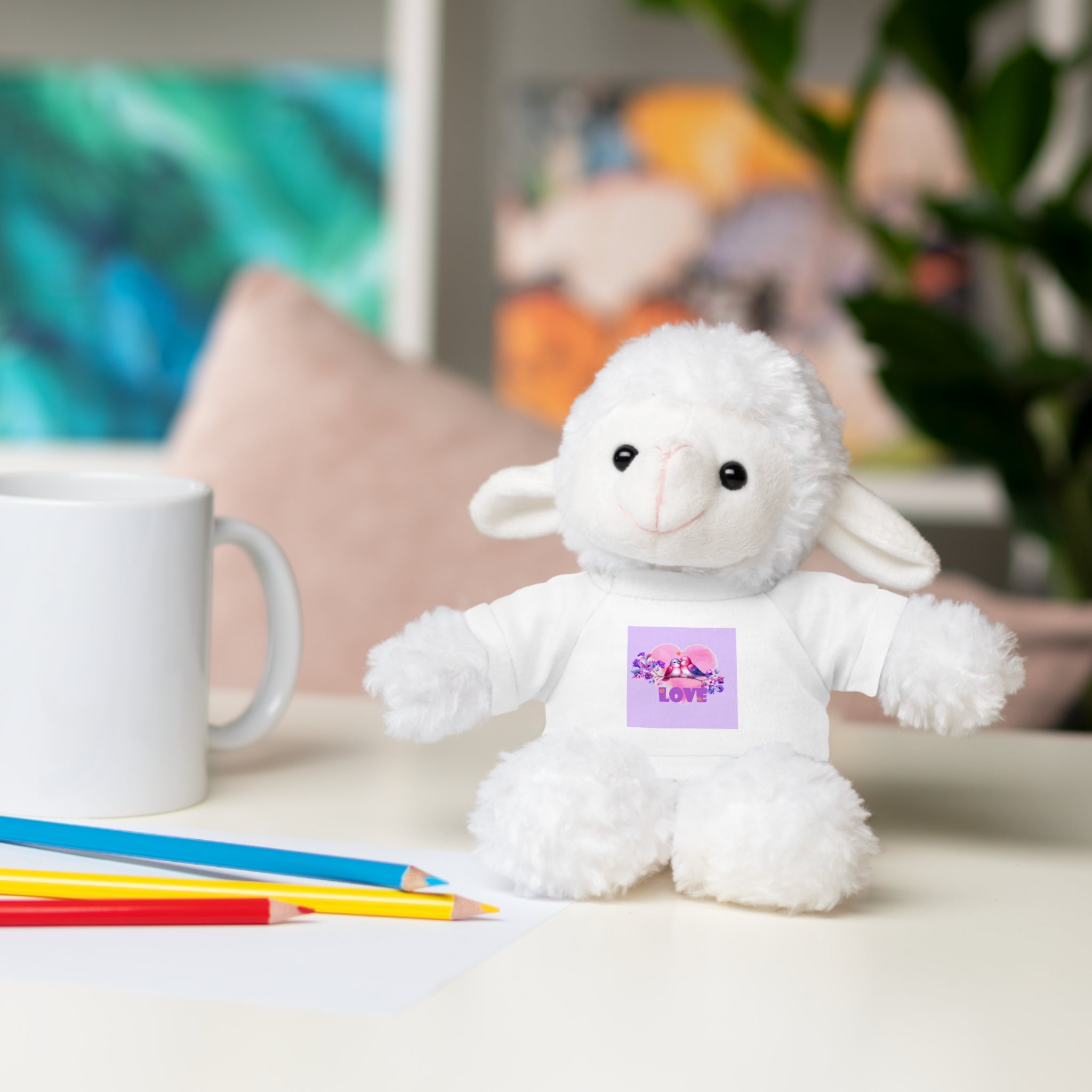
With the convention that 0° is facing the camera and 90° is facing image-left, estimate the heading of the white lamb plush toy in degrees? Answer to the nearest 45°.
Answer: approximately 0°
